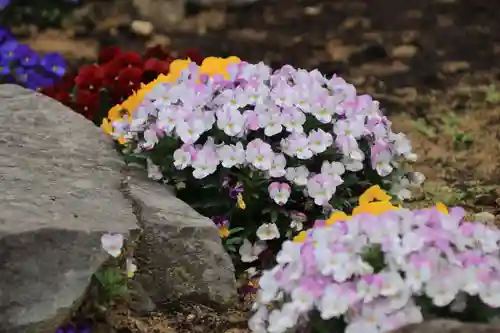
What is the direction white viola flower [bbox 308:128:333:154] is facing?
toward the camera

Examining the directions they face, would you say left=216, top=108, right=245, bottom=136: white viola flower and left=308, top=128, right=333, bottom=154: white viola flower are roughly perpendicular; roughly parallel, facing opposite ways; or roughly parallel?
roughly parallel

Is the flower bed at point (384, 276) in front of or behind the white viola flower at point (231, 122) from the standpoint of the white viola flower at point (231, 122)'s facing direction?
in front

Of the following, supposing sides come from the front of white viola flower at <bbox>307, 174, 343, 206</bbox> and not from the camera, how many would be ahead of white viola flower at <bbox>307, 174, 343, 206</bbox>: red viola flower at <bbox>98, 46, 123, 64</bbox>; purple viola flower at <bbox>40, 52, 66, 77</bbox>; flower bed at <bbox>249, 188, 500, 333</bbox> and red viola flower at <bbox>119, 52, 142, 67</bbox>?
1

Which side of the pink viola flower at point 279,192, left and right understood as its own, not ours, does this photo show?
front

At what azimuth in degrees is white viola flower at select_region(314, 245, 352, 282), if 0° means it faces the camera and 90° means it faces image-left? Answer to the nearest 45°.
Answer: approximately 0°

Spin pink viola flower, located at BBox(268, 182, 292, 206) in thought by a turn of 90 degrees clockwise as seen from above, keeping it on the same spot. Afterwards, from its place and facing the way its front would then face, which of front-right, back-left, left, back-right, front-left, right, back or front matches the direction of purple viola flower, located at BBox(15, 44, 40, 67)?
front-right

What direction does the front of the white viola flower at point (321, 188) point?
toward the camera

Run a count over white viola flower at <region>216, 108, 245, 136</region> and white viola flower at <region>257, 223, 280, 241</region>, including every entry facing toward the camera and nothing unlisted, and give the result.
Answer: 2

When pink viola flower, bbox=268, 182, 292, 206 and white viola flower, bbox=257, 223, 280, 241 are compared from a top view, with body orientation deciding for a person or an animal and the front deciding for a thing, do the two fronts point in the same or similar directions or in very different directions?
same or similar directions

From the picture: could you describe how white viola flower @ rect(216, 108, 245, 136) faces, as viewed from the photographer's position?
facing the viewer

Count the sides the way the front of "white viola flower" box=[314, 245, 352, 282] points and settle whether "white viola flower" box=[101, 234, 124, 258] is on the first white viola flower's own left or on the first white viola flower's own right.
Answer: on the first white viola flower's own right

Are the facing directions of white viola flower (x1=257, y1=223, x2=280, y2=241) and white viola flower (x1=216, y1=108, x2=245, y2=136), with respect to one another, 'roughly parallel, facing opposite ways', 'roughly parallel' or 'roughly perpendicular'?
roughly parallel

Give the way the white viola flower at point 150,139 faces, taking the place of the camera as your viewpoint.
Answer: facing the viewer and to the left of the viewer

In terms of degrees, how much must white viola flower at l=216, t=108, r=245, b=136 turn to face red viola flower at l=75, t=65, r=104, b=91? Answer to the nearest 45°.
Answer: approximately 135° to its right

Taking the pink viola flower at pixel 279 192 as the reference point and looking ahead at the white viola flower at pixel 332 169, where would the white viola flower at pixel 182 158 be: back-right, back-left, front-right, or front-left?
back-left
